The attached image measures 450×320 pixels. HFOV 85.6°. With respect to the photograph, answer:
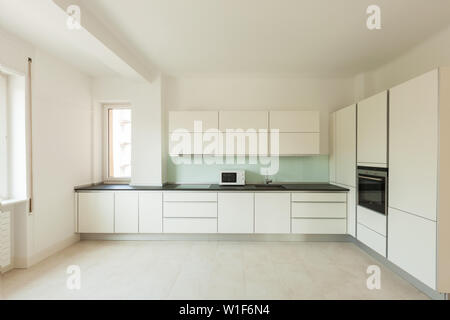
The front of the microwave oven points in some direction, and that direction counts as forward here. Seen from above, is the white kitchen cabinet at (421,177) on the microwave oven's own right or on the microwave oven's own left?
on the microwave oven's own left

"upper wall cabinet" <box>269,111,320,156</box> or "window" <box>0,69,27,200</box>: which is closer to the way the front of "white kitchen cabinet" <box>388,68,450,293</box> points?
the window

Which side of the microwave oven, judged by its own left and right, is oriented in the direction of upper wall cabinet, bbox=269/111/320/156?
left

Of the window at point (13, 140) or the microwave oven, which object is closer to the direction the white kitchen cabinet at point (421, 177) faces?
the window

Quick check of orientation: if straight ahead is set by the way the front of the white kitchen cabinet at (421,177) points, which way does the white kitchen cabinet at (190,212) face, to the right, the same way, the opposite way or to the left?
to the left

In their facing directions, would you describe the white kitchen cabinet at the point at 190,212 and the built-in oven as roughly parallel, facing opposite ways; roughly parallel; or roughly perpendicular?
roughly perpendicular

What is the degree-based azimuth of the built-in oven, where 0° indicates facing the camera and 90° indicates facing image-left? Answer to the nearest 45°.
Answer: approximately 45°

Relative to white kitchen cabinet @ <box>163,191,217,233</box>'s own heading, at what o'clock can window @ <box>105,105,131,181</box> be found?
The window is roughly at 4 o'clock from the white kitchen cabinet.

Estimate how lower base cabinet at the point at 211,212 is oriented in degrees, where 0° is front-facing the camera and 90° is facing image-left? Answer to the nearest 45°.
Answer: approximately 0°

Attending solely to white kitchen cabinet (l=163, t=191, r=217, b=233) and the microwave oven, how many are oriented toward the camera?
2

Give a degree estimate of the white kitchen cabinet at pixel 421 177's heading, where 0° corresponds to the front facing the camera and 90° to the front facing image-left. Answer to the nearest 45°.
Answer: approximately 45°

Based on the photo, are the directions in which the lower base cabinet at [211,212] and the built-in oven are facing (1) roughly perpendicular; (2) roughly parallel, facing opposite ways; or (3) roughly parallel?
roughly perpendicular
